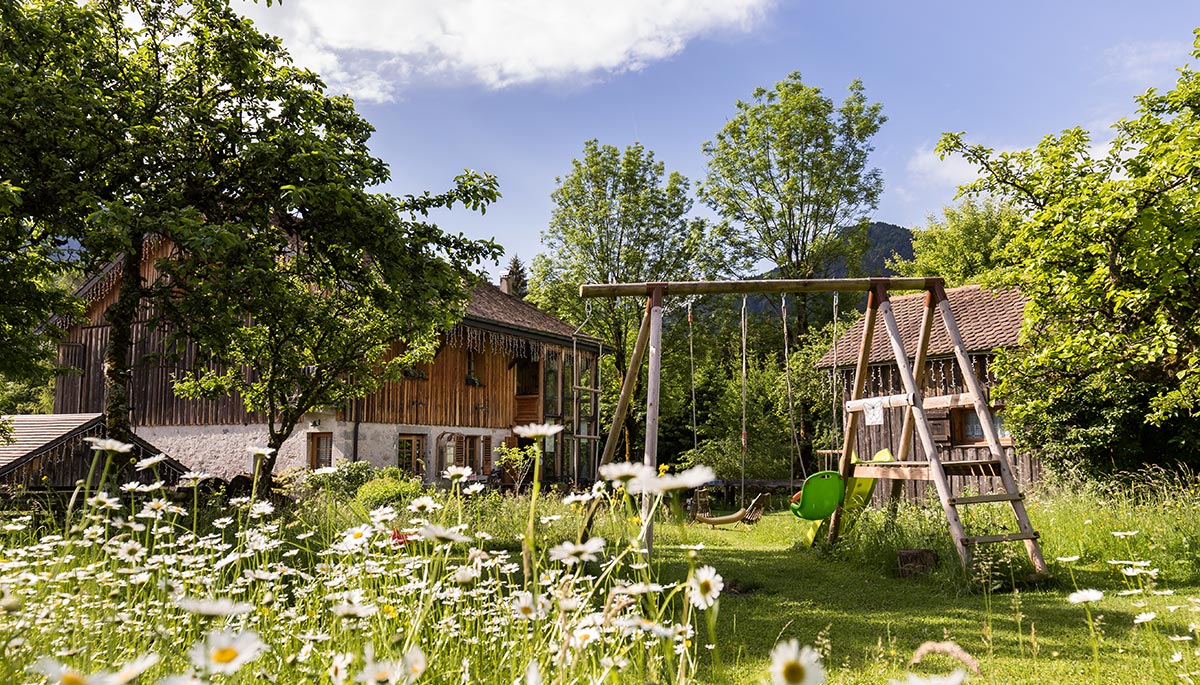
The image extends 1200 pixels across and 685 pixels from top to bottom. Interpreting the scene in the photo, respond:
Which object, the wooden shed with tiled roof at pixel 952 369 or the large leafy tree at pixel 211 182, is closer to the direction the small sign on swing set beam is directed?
the large leafy tree

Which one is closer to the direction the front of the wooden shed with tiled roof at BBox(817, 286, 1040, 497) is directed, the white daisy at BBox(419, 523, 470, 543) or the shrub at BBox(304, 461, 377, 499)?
the white daisy

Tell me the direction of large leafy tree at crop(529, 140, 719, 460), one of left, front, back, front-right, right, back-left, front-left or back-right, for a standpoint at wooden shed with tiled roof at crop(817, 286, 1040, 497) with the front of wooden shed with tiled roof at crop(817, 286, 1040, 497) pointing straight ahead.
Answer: back-right

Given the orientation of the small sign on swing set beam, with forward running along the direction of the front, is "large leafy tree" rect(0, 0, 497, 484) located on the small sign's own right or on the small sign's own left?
on the small sign's own right

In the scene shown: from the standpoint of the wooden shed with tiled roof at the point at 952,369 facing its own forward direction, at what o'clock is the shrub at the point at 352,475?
The shrub is roughly at 2 o'clock from the wooden shed with tiled roof.

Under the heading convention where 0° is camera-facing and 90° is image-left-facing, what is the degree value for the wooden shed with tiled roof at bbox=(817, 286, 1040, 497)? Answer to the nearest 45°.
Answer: approximately 0°

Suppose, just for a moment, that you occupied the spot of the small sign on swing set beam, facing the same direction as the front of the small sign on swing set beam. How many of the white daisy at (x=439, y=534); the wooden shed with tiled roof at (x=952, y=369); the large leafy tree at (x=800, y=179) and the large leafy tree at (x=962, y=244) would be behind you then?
3

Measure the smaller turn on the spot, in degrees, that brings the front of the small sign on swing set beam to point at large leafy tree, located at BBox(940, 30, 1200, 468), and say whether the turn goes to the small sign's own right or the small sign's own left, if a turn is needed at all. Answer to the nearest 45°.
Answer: approximately 90° to the small sign's own left

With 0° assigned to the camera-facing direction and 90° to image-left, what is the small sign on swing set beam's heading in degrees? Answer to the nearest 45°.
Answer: approximately 0°
